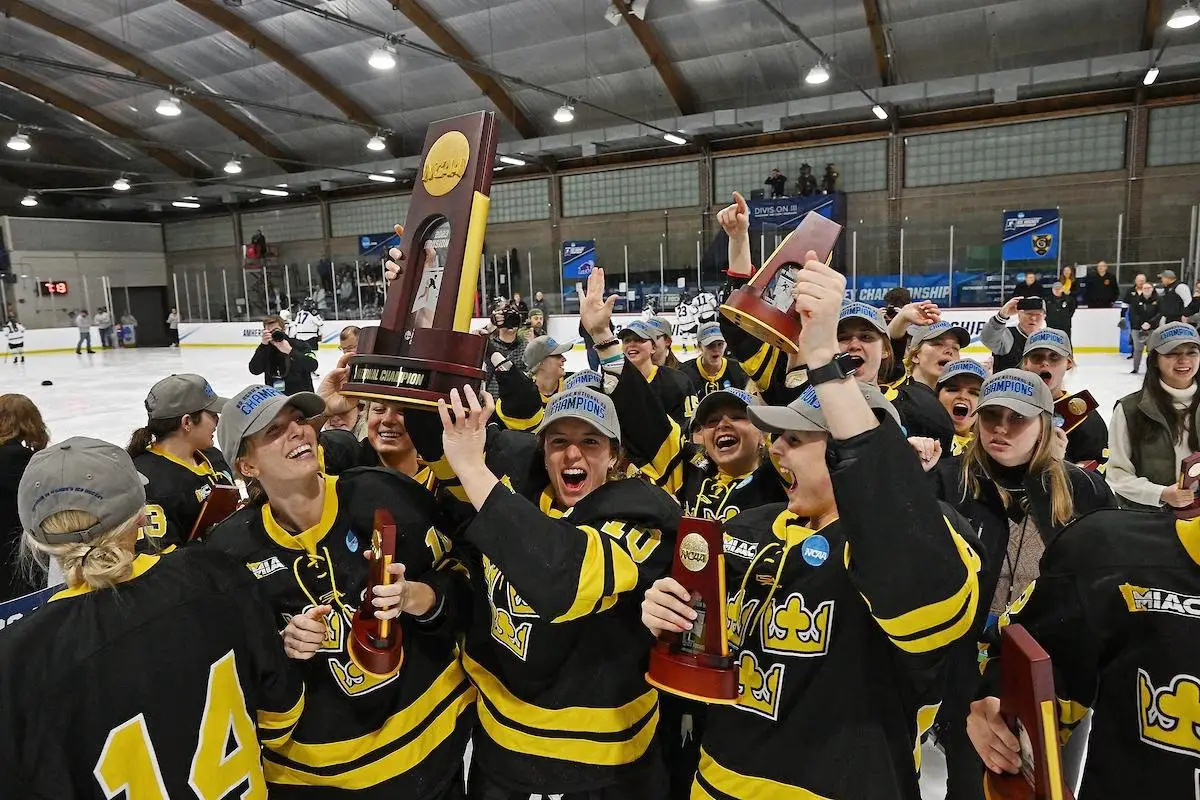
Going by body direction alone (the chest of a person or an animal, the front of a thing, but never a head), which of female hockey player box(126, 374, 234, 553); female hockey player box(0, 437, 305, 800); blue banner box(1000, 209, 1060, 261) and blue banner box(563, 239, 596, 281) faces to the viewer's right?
female hockey player box(126, 374, 234, 553)

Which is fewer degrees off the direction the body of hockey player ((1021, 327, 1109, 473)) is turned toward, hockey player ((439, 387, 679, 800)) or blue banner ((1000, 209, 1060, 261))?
the hockey player

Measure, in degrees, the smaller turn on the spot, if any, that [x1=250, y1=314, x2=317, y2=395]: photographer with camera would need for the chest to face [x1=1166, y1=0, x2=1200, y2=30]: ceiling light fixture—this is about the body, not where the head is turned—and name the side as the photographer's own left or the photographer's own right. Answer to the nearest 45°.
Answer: approximately 90° to the photographer's own left

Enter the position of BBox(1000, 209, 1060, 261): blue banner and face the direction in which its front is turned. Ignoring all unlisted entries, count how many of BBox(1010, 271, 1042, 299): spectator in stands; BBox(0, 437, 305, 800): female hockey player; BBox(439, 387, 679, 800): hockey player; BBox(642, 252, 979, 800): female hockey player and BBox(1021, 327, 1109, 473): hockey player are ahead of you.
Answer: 5

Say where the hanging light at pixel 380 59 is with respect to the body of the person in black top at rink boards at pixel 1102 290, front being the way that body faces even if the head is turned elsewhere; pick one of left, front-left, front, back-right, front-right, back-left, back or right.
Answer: front-right

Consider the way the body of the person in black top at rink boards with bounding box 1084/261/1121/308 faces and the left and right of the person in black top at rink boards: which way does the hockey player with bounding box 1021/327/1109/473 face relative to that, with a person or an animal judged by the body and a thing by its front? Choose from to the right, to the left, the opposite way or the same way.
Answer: the same way

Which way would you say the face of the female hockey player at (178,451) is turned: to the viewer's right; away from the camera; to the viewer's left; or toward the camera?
to the viewer's right

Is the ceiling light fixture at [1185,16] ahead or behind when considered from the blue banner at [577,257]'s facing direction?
ahead

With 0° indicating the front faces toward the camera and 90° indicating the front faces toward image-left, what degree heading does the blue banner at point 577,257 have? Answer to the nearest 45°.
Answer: approximately 0°

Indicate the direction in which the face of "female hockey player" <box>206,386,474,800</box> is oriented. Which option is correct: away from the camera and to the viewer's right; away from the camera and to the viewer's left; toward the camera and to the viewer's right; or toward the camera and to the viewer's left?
toward the camera and to the viewer's right

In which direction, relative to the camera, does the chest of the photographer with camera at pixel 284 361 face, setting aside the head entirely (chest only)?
toward the camera

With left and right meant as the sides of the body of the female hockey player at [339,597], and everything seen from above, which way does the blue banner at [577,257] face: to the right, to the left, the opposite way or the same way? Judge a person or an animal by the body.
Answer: the same way

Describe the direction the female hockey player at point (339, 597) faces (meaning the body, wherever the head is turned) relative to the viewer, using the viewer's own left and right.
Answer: facing the viewer

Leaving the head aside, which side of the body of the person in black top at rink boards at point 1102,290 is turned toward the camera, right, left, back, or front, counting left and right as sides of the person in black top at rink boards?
front

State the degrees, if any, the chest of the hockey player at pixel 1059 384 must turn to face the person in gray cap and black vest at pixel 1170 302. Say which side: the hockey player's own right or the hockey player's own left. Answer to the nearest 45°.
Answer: approximately 180°

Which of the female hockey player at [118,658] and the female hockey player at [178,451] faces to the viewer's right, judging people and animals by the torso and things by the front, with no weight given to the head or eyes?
the female hockey player at [178,451]

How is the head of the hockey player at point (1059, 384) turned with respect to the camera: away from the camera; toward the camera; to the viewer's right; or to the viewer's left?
toward the camera

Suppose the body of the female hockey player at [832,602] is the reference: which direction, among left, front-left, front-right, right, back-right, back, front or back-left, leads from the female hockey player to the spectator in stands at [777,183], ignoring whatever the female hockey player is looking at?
back-right

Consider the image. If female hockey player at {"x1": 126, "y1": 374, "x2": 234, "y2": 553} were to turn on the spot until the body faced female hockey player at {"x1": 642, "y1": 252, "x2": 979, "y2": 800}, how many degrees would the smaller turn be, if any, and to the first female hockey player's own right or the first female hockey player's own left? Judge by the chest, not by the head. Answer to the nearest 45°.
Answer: approximately 45° to the first female hockey player's own right

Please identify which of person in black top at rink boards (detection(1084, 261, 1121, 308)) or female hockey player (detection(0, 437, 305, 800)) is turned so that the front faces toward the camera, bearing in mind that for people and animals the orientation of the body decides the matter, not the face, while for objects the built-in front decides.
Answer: the person in black top at rink boards

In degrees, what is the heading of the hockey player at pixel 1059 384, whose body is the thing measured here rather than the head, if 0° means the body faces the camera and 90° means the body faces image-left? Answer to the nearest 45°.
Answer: approximately 0°
